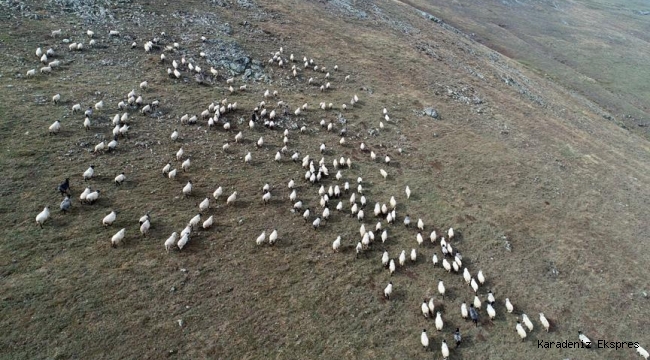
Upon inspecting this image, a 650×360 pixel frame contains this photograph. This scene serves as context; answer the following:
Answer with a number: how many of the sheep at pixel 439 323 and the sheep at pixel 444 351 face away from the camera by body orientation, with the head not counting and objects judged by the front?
2

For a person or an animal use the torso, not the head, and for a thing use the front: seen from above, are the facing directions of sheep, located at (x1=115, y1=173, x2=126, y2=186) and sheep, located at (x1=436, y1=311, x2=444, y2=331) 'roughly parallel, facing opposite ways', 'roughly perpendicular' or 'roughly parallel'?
roughly parallel

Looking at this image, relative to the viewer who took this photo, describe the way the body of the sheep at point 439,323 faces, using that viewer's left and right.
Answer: facing away from the viewer

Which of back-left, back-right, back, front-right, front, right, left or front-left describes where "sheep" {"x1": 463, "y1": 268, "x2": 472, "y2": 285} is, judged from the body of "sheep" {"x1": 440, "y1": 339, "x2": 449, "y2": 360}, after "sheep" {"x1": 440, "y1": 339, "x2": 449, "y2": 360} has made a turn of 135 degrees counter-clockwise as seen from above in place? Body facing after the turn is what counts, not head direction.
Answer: back-right

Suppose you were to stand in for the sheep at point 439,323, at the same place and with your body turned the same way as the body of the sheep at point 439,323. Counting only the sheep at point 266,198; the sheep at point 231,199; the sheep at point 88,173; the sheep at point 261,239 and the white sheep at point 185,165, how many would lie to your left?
5

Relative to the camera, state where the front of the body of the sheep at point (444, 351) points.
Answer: away from the camera
